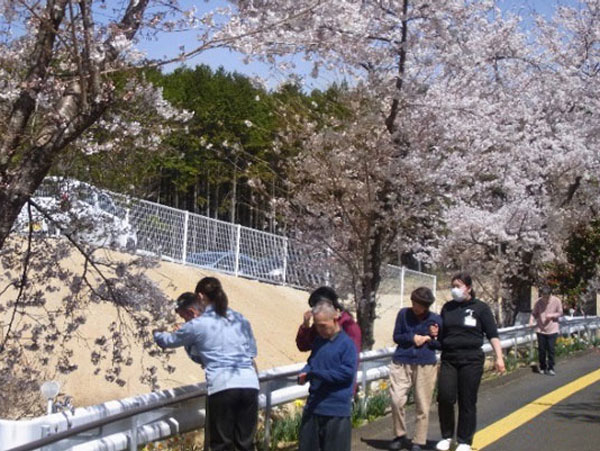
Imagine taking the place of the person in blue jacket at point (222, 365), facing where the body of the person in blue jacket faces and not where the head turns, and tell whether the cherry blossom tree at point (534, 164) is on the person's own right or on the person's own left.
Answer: on the person's own right

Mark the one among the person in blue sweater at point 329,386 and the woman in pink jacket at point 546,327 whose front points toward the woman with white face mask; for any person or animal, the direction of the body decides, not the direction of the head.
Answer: the woman in pink jacket

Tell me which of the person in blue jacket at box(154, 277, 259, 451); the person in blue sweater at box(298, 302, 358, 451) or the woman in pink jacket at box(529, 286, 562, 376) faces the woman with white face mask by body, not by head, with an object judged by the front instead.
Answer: the woman in pink jacket

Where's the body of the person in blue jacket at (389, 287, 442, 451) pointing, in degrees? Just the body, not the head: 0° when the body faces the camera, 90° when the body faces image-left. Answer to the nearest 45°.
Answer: approximately 0°

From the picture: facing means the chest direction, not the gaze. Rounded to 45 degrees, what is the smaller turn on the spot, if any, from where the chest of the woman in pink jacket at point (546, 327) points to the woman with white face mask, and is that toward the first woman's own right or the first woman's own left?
0° — they already face them

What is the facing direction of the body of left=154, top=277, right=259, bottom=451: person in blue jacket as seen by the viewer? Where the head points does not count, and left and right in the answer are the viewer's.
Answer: facing away from the viewer and to the left of the viewer

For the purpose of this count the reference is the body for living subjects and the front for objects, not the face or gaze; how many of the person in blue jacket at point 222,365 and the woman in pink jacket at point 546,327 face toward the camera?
1

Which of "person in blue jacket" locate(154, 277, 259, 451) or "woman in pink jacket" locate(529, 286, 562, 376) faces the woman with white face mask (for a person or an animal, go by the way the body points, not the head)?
the woman in pink jacket
